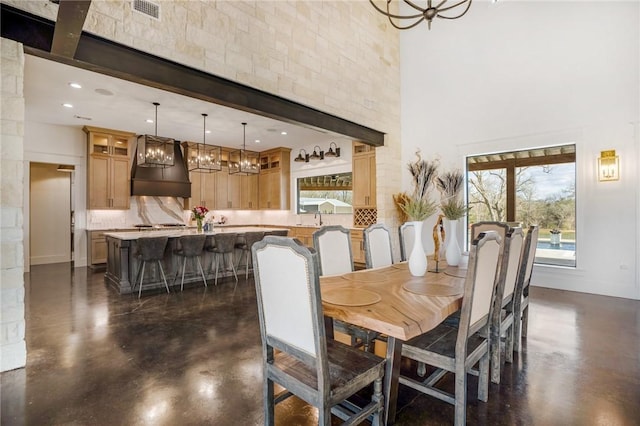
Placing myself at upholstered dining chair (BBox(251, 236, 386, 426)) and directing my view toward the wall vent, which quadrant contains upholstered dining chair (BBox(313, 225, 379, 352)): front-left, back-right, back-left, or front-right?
front-right

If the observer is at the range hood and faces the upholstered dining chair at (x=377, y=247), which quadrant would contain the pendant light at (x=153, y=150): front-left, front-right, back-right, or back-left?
front-right

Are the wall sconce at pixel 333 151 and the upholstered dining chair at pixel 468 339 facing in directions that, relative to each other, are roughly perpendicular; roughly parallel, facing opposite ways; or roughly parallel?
roughly perpendicular

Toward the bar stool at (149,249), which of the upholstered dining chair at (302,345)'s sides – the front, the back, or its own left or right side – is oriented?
left

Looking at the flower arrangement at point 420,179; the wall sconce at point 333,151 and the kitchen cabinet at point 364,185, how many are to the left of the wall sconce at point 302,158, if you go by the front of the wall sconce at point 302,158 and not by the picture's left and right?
3

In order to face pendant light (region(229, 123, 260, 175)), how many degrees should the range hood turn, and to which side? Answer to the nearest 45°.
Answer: approximately 45° to its left

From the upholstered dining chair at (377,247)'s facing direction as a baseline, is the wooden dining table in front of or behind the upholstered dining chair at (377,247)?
in front

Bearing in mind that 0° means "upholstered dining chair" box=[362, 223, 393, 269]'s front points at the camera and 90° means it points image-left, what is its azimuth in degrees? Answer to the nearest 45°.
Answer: approximately 315°

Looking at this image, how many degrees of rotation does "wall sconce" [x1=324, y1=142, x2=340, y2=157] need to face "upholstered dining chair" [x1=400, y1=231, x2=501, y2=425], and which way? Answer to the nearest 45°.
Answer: approximately 45° to its left

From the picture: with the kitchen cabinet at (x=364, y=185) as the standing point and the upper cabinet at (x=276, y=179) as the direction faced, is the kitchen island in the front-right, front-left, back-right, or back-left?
front-left

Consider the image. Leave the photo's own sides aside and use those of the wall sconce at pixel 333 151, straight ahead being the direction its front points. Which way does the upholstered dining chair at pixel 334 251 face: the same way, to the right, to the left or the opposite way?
to the left

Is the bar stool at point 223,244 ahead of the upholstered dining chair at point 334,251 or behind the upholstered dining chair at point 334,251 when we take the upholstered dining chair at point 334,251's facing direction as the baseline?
behind

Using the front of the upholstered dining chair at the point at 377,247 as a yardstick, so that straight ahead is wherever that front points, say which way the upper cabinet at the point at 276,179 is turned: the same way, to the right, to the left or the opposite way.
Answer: to the right

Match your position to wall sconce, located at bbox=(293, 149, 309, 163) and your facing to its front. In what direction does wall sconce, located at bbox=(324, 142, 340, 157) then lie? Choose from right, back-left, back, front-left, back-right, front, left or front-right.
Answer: left

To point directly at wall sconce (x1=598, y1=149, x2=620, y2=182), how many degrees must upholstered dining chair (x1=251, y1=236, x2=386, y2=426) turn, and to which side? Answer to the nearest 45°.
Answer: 0° — it already faces it

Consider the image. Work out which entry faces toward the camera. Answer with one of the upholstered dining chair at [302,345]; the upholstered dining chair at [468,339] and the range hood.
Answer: the range hood

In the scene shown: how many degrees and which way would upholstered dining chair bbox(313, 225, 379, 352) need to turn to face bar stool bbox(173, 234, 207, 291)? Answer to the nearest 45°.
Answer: approximately 180°

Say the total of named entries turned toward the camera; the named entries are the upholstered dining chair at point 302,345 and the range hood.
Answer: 1
